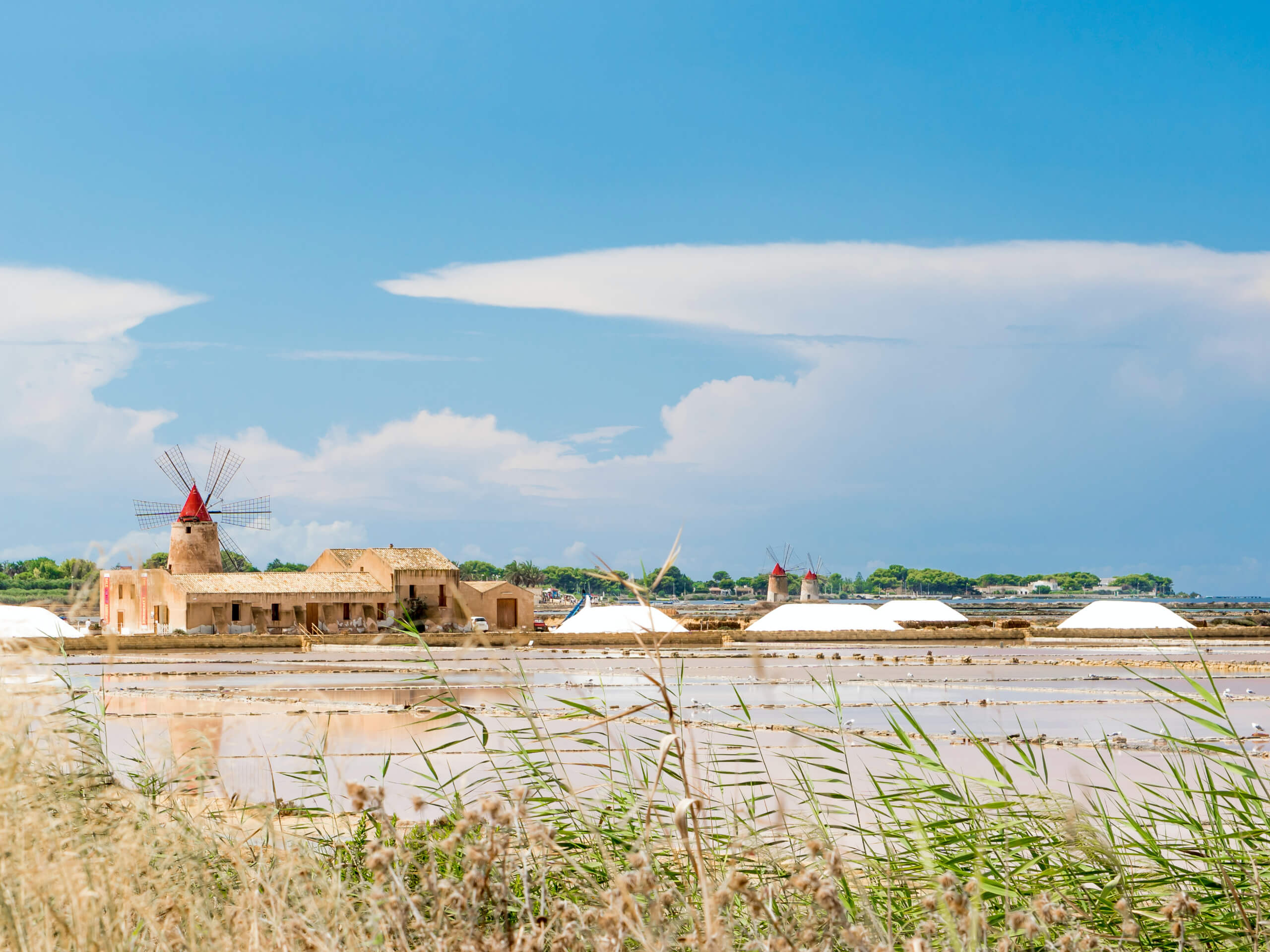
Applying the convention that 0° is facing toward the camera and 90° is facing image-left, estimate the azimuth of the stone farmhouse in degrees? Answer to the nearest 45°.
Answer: approximately 0°

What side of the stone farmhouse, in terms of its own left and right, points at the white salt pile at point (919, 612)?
left

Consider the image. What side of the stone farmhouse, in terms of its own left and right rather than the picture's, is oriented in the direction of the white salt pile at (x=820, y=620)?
left

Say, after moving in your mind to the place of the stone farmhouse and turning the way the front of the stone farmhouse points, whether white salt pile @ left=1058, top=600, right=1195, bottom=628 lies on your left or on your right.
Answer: on your left
